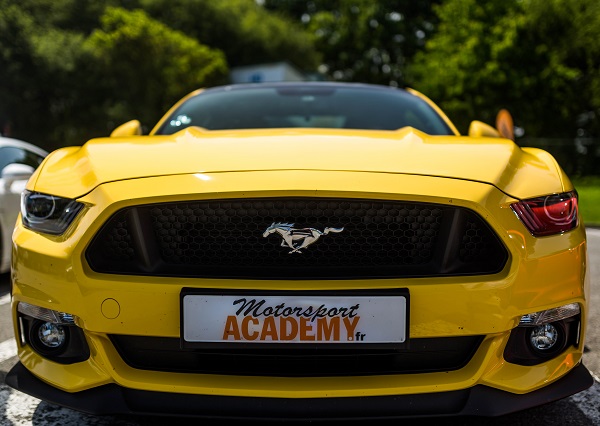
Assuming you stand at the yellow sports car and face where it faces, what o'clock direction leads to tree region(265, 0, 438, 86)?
The tree is roughly at 6 o'clock from the yellow sports car.

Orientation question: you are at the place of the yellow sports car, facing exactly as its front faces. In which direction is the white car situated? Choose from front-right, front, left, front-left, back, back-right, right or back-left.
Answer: back-right

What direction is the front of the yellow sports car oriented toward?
toward the camera
